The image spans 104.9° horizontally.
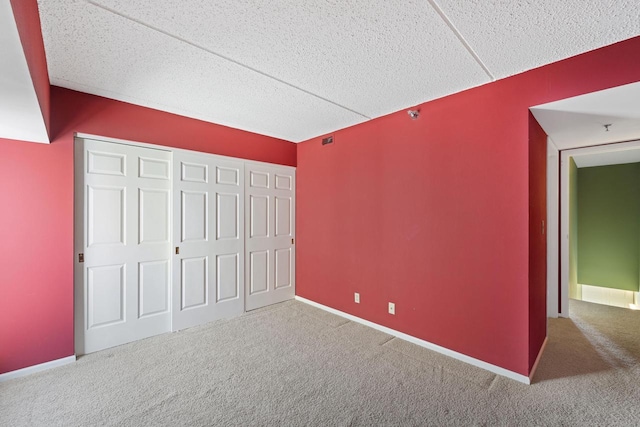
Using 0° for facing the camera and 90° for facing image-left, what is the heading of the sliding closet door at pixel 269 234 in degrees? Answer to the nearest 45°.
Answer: approximately 315°

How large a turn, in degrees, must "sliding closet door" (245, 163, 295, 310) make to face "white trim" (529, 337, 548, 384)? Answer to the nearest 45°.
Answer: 0° — it already faces it

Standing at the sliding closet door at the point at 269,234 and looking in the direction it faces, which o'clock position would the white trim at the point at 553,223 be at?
The white trim is roughly at 11 o'clock from the sliding closet door.

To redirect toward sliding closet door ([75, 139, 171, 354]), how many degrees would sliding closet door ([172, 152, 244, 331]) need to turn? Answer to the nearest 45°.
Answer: approximately 135° to its right

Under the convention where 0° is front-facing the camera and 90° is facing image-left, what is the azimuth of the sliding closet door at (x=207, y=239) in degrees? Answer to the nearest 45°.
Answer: approximately 315°

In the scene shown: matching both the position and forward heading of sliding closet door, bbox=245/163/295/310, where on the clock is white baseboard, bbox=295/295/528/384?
The white baseboard is roughly at 12 o'clock from the sliding closet door.
